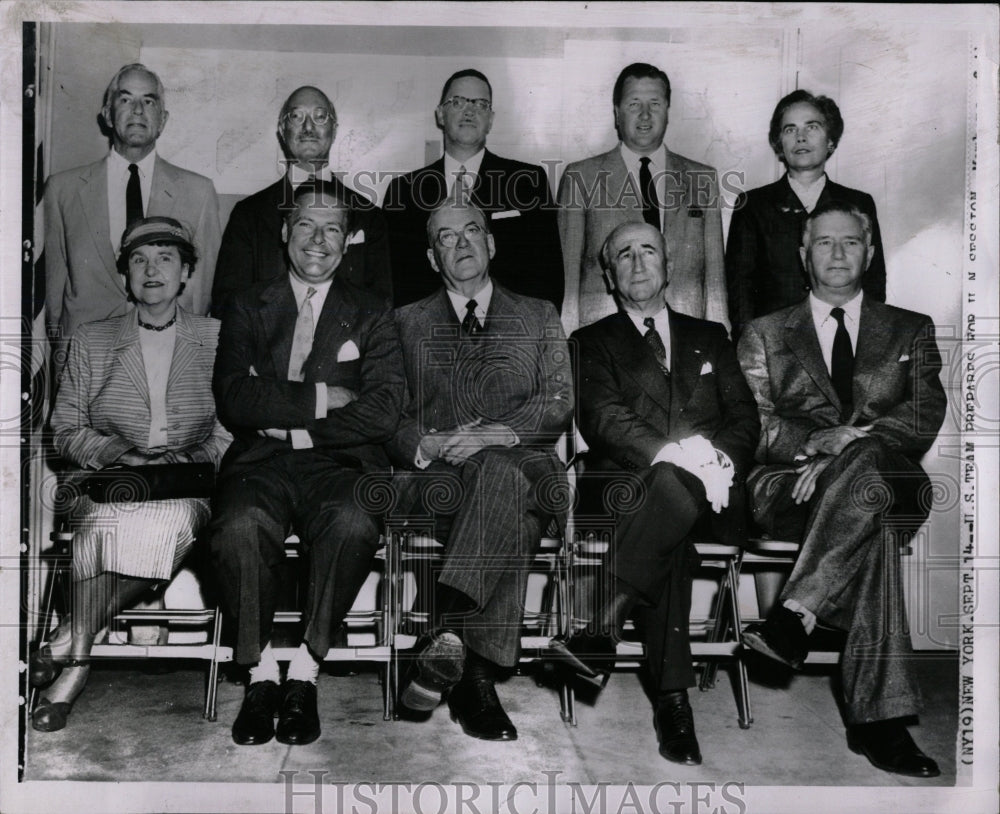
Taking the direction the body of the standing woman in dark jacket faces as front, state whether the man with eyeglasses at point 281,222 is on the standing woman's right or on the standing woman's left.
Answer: on the standing woman's right

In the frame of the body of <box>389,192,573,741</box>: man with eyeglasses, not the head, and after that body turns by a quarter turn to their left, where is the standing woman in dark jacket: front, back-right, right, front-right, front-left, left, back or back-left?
front

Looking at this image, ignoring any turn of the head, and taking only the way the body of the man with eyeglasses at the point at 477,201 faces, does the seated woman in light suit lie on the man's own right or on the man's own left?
on the man's own right

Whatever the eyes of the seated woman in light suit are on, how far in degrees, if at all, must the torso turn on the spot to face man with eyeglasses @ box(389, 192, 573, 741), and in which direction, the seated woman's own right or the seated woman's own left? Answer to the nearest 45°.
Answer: approximately 45° to the seated woman's own left

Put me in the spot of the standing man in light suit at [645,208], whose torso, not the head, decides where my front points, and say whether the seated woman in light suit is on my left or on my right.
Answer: on my right

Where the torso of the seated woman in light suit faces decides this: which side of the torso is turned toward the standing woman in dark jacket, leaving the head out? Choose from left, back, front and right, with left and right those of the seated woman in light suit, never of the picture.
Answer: left

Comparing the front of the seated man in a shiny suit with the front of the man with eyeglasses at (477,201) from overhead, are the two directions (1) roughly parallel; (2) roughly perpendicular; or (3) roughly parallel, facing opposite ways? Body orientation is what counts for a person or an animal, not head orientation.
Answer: roughly parallel

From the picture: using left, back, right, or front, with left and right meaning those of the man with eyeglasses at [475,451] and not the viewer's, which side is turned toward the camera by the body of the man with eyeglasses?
front

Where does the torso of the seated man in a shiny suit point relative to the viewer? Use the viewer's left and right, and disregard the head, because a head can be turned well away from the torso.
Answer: facing the viewer

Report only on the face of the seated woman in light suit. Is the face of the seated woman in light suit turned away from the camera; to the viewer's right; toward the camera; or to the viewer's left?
toward the camera

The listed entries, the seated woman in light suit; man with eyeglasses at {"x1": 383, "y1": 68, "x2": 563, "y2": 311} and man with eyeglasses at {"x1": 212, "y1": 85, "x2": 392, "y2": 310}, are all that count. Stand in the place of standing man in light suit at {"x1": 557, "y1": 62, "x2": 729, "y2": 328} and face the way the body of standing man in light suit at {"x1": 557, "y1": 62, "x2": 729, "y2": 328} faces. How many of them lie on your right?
3

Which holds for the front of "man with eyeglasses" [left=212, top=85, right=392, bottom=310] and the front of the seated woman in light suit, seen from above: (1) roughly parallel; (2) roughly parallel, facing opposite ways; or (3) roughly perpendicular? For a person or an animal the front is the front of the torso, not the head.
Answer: roughly parallel

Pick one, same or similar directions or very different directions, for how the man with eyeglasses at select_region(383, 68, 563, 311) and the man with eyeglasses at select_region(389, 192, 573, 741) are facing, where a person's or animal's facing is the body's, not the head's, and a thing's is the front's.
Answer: same or similar directions

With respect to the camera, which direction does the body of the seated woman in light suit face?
toward the camera

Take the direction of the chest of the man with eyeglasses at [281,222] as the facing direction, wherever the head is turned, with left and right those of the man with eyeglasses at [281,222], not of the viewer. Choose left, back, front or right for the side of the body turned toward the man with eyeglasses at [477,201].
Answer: left
